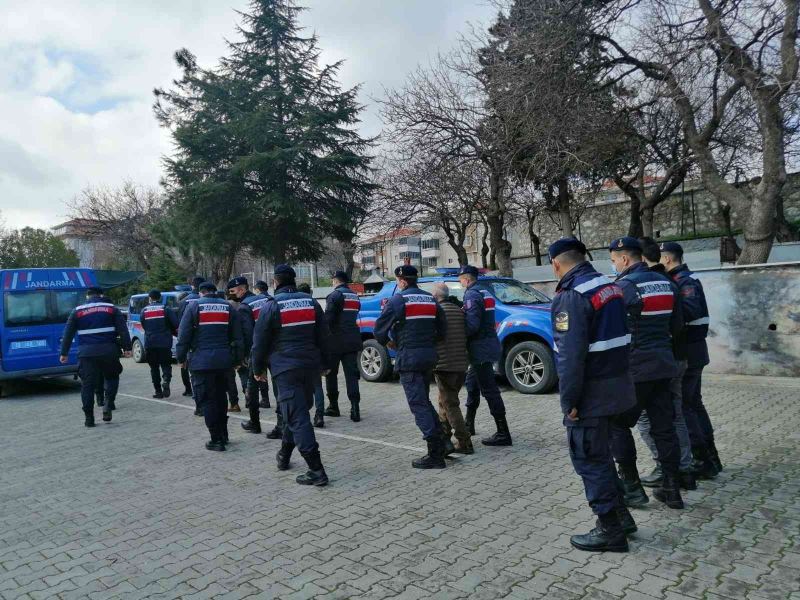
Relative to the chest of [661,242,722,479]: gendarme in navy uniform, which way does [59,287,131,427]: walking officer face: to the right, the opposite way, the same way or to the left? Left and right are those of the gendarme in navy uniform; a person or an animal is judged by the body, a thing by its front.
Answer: the same way

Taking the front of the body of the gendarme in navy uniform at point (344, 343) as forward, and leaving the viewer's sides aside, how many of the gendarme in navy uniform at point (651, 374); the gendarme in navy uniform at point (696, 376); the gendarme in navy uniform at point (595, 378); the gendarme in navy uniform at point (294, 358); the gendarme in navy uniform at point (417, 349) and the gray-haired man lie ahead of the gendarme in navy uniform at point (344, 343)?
0

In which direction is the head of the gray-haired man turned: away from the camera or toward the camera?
away from the camera

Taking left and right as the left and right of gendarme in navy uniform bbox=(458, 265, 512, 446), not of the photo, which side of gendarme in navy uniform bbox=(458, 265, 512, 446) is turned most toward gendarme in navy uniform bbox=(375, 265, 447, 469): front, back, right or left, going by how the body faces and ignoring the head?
left

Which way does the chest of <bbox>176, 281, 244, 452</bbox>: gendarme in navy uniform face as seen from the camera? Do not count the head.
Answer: away from the camera

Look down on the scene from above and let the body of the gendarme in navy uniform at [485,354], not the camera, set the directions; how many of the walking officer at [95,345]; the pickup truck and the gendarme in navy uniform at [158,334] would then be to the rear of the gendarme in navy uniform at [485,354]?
0

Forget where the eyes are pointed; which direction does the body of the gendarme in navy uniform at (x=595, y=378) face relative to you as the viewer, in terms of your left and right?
facing away from the viewer and to the left of the viewer

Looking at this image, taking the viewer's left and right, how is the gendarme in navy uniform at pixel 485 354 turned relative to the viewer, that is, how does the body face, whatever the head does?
facing away from the viewer and to the left of the viewer

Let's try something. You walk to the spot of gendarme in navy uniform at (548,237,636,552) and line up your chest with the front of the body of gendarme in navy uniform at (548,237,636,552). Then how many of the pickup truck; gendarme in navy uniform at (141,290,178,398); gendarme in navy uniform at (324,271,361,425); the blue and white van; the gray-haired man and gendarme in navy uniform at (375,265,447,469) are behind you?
0

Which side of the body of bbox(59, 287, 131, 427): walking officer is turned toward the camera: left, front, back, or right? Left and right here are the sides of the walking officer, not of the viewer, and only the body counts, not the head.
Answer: back

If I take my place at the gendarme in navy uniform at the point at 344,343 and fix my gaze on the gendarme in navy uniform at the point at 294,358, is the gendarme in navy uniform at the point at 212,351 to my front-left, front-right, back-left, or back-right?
front-right

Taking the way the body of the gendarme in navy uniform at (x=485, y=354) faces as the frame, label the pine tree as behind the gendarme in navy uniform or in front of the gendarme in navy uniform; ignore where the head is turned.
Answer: in front

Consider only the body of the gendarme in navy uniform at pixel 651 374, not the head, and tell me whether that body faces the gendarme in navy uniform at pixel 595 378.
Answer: no

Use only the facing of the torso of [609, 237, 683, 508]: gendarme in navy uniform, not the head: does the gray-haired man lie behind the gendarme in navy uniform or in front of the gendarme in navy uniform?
in front

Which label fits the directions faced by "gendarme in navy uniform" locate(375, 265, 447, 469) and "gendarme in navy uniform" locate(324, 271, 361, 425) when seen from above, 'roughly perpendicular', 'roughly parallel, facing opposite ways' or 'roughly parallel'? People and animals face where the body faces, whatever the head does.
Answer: roughly parallel

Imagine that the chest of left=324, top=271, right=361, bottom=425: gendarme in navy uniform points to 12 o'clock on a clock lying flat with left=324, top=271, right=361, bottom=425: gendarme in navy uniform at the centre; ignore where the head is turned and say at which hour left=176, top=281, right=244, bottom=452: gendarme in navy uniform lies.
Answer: left=176, top=281, right=244, bottom=452: gendarme in navy uniform is roughly at 9 o'clock from left=324, top=271, right=361, bottom=425: gendarme in navy uniform.

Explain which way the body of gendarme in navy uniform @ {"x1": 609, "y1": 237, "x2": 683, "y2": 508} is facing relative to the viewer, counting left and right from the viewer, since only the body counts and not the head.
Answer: facing away from the viewer and to the left of the viewer
